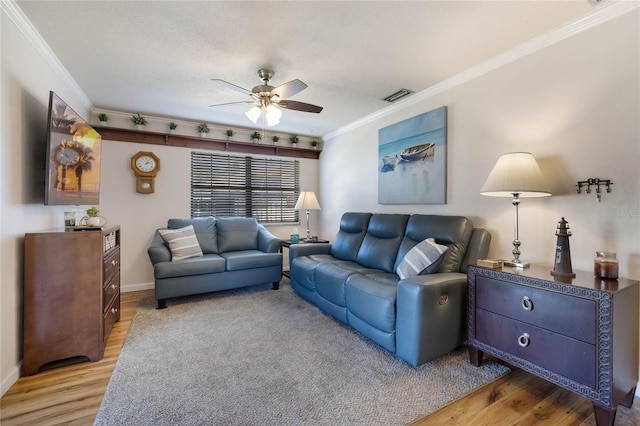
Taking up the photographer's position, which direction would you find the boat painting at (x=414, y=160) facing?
facing the viewer and to the left of the viewer

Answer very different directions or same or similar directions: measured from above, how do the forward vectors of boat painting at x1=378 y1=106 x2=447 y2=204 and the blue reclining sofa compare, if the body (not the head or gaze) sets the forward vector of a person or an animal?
same or similar directions

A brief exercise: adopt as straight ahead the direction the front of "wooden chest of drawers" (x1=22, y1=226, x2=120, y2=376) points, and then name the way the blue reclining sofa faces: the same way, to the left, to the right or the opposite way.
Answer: the opposite way

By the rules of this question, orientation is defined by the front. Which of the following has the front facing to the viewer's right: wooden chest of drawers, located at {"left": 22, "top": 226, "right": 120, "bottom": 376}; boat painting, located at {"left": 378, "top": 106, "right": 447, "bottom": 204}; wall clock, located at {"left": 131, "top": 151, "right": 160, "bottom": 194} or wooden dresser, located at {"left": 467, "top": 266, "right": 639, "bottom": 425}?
the wooden chest of drawers

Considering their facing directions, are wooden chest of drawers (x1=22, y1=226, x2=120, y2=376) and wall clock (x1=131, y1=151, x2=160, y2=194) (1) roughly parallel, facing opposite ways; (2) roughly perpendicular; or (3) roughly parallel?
roughly perpendicular

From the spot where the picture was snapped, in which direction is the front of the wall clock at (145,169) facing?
facing the viewer

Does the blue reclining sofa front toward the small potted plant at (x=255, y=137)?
no

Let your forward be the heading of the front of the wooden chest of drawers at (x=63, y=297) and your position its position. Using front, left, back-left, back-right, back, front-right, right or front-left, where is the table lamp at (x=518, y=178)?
front-right

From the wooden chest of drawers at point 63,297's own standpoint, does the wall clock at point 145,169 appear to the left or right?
on its left

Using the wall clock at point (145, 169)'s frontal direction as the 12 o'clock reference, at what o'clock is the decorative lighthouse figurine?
The decorative lighthouse figurine is roughly at 11 o'clock from the wall clock.

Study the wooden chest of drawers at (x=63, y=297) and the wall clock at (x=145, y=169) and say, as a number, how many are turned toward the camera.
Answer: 1

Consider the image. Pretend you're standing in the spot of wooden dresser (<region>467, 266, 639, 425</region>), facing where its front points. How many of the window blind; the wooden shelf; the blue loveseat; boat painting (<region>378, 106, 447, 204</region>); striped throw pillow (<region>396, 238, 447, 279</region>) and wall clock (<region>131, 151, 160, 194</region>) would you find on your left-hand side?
0

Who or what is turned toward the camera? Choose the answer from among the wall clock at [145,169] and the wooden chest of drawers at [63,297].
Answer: the wall clock

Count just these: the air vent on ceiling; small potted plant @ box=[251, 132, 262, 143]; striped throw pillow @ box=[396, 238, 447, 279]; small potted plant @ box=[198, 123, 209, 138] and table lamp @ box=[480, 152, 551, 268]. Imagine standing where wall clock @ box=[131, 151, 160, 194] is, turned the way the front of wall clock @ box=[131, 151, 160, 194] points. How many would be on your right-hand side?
0

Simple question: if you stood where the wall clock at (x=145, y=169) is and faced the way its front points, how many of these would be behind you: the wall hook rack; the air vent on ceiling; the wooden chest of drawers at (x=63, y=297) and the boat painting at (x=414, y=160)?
0

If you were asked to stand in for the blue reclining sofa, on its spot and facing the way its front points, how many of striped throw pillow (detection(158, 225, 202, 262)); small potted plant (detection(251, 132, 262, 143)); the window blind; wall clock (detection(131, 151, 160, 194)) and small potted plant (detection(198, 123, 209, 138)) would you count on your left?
0

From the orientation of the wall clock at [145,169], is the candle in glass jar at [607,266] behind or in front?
in front

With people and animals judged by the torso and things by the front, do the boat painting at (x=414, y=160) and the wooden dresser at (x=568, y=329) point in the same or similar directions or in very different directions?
same or similar directions

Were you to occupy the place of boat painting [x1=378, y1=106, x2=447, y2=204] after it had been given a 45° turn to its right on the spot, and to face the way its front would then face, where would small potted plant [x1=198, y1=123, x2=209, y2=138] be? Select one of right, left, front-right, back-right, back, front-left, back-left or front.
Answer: front

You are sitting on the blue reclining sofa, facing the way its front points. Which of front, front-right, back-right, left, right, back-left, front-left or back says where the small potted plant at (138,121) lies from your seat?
front-right

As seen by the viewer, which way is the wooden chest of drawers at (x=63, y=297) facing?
to the viewer's right
